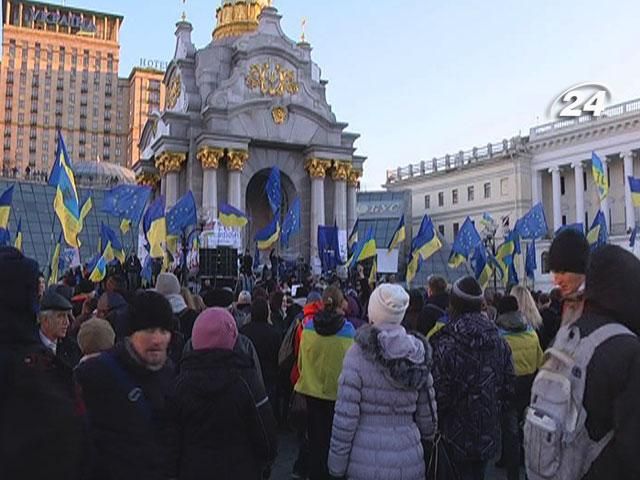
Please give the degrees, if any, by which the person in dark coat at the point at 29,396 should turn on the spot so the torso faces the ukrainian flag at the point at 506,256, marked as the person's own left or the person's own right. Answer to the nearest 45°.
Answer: approximately 45° to the person's own right

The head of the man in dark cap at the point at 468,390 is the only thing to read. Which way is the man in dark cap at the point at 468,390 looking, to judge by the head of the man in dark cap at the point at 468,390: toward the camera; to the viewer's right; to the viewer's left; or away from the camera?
away from the camera

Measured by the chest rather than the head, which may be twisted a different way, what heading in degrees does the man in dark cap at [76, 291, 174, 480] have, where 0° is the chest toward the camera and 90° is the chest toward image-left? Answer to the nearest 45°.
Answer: approximately 315°

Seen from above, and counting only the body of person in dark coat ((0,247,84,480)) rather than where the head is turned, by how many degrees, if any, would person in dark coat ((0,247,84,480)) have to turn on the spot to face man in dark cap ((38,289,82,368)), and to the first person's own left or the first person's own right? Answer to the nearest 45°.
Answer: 0° — they already face them

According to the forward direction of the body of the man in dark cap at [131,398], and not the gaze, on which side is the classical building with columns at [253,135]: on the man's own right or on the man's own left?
on the man's own left

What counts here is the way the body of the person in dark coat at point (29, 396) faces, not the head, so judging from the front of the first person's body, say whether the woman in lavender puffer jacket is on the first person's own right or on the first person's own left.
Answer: on the first person's own right

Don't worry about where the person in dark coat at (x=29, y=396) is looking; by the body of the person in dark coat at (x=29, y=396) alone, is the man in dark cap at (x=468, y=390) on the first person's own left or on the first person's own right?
on the first person's own right

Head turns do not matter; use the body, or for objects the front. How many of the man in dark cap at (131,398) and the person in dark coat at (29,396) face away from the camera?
1

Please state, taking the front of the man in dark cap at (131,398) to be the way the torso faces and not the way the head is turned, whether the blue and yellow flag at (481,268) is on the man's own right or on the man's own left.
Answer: on the man's own left

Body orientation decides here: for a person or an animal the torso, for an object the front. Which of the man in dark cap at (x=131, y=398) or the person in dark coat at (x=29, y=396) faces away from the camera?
the person in dark coat at (x=29, y=396)

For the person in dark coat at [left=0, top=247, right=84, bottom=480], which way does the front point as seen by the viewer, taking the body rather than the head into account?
away from the camera

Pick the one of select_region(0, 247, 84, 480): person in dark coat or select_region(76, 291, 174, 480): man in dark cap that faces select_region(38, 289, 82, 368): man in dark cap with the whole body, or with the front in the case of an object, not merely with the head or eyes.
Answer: select_region(0, 247, 84, 480): person in dark coat

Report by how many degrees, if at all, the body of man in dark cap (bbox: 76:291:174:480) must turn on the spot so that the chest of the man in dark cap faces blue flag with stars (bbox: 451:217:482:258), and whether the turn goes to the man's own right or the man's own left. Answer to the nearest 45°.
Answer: approximately 90° to the man's own left
